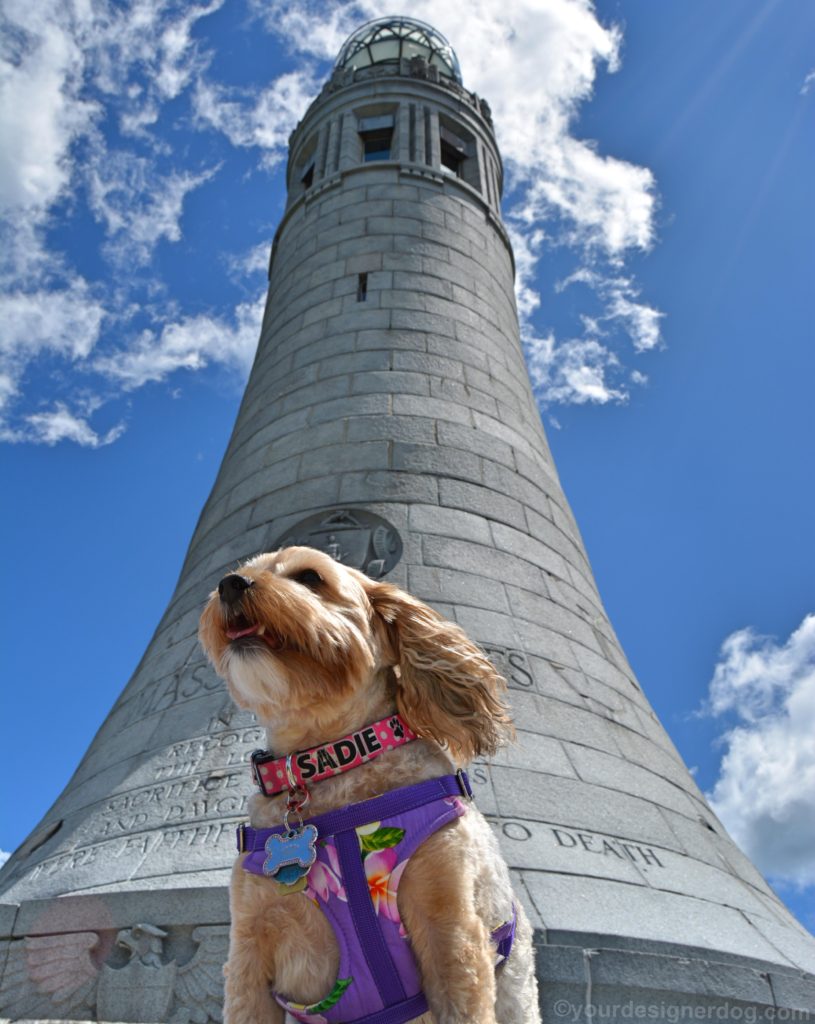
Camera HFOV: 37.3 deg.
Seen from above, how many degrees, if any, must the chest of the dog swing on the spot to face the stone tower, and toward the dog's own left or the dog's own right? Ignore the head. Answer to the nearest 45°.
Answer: approximately 135° to the dog's own right

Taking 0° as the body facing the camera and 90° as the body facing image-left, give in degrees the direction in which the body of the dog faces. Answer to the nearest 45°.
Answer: approximately 45°
